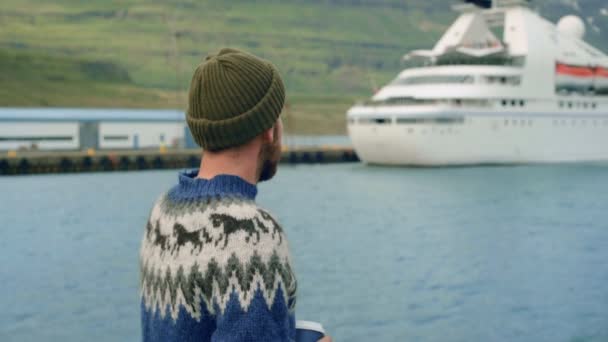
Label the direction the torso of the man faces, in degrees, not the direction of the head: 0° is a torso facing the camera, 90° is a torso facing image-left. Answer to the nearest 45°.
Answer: approximately 225°

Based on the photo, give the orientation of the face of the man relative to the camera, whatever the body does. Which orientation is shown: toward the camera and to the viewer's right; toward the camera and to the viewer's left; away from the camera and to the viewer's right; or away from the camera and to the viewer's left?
away from the camera and to the viewer's right

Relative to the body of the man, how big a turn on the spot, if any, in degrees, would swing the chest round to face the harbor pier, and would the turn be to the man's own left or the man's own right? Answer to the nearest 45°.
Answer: approximately 45° to the man's own left

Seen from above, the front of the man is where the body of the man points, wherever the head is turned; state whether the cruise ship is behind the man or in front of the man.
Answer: in front
